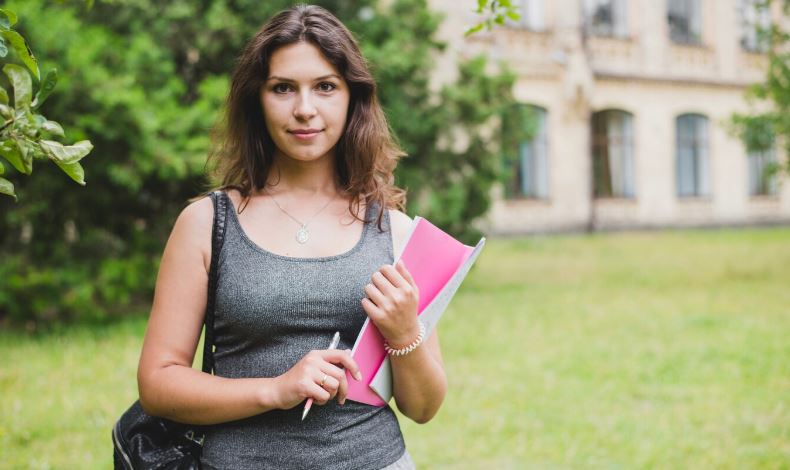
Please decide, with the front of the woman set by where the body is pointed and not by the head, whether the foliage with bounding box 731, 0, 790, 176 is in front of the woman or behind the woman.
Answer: behind

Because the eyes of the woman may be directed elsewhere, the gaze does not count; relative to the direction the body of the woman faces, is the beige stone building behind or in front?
behind

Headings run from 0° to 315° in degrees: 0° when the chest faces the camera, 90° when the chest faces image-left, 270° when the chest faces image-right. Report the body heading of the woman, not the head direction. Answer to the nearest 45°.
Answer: approximately 0°
